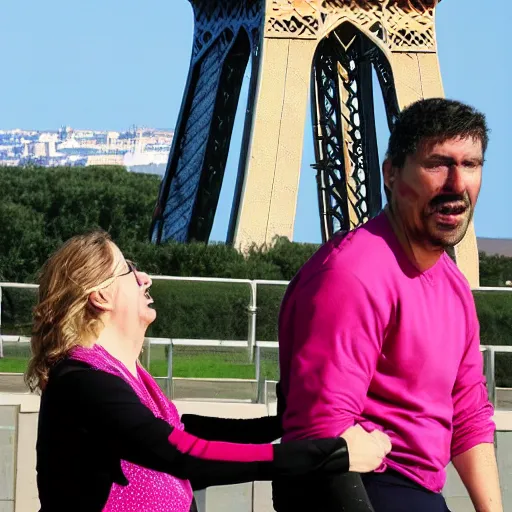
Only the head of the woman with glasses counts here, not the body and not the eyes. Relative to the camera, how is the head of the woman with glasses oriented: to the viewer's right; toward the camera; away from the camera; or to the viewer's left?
to the viewer's right

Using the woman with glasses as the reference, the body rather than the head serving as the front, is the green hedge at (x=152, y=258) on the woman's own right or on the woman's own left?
on the woman's own left

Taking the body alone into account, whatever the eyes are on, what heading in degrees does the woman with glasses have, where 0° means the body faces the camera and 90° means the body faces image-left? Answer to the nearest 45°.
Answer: approximately 270°

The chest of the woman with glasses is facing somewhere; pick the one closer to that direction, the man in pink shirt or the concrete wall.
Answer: the man in pink shirt

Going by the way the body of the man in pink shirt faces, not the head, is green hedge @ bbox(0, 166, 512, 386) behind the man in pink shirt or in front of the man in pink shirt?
behind

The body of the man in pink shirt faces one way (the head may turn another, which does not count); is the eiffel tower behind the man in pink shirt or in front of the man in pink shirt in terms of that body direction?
behind

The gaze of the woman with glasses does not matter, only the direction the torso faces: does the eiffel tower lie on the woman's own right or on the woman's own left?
on the woman's own left
